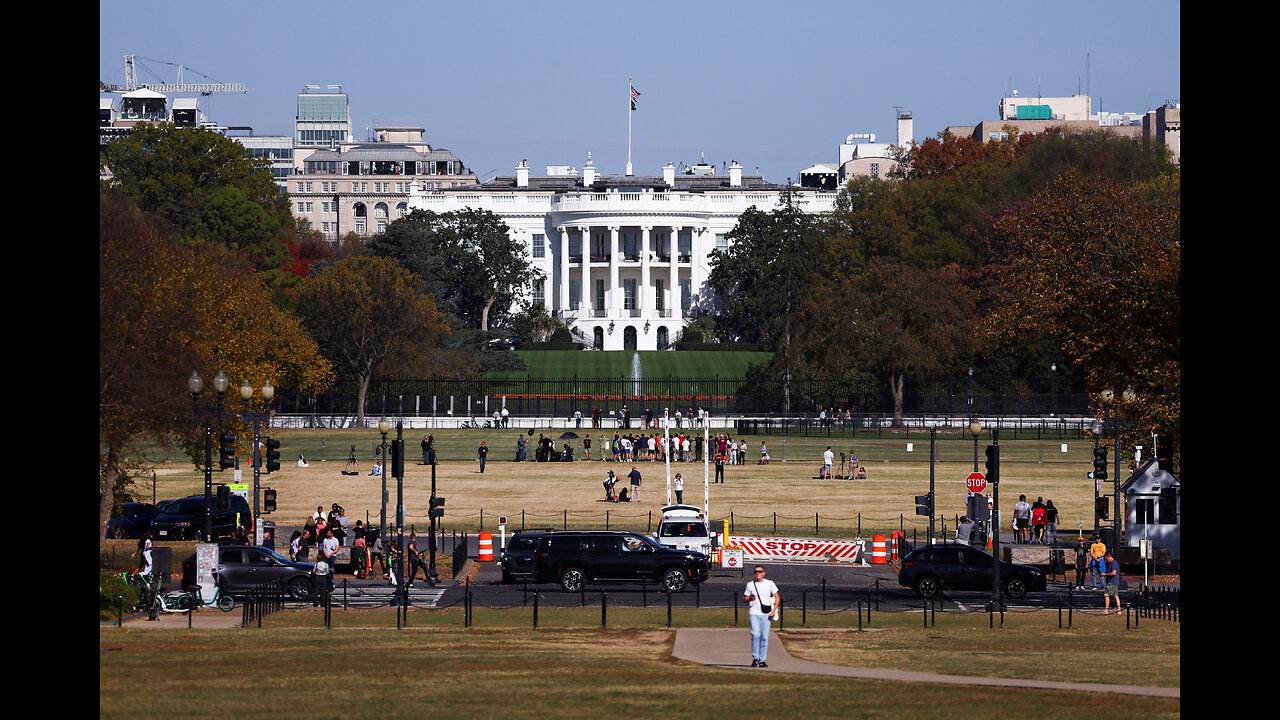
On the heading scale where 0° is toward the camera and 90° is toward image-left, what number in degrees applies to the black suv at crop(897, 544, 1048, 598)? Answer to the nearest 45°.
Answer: approximately 270°

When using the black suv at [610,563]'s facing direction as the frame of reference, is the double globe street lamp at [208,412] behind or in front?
behind

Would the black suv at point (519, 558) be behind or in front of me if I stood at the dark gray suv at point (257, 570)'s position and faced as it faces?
in front

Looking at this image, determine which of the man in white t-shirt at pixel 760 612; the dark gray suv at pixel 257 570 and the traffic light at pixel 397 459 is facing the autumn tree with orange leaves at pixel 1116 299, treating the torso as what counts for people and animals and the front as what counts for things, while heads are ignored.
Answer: the dark gray suv

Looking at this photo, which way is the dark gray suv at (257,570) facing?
to the viewer's right

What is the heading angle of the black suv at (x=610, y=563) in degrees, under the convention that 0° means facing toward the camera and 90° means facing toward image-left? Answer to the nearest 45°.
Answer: approximately 270°

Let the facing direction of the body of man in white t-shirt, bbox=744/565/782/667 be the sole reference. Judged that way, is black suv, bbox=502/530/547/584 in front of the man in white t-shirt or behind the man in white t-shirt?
behind
